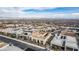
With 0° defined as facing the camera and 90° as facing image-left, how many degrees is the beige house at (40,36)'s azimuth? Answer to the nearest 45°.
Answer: approximately 45°
